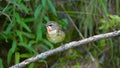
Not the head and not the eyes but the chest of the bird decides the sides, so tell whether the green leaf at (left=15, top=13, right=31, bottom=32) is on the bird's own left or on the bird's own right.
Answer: on the bird's own right

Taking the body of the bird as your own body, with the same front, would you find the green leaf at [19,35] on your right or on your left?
on your right

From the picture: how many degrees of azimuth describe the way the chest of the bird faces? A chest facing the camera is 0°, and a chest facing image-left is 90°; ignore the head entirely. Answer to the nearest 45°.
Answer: approximately 45°
